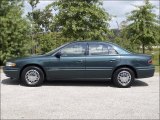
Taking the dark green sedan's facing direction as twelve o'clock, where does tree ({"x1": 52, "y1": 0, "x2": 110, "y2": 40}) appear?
The tree is roughly at 3 o'clock from the dark green sedan.

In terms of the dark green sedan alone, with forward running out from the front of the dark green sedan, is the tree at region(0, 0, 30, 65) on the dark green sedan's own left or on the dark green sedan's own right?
on the dark green sedan's own right

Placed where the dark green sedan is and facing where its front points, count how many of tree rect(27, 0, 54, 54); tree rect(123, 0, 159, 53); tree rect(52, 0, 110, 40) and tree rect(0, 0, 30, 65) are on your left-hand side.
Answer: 0

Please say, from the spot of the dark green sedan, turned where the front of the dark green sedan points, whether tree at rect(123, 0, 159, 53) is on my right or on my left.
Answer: on my right

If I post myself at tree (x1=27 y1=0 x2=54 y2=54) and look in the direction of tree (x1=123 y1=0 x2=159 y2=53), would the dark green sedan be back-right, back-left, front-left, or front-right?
front-right

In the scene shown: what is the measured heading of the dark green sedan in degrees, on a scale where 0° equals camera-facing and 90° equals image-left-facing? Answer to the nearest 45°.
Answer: approximately 90°

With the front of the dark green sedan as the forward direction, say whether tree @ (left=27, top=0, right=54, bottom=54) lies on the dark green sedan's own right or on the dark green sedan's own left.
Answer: on the dark green sedan's own right

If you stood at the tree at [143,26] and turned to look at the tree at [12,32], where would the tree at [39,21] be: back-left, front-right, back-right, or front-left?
front-right
